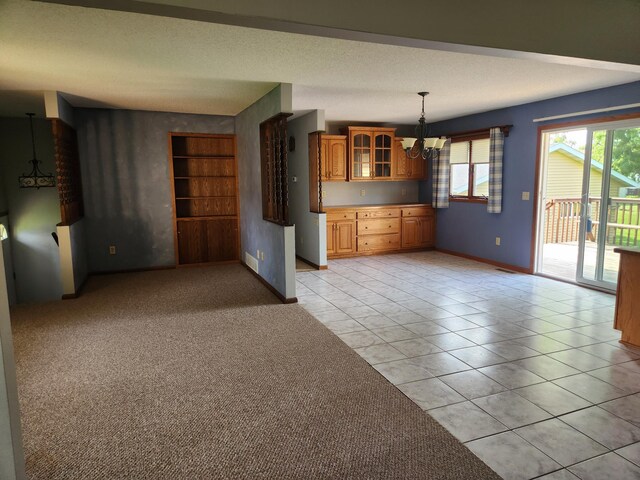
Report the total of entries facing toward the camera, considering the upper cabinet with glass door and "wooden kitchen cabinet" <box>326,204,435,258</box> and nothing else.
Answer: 2

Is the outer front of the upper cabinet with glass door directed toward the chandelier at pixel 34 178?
no

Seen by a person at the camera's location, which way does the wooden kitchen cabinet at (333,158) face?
facing the viewer

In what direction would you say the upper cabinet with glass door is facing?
toward the camera

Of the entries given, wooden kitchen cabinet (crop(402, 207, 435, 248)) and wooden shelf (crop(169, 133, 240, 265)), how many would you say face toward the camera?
2

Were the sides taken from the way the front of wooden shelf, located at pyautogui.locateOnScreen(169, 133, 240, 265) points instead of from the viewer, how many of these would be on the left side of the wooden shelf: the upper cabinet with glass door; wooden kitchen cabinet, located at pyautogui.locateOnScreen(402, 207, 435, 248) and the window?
3

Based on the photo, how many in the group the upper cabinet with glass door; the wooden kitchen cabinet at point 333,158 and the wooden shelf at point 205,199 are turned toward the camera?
3

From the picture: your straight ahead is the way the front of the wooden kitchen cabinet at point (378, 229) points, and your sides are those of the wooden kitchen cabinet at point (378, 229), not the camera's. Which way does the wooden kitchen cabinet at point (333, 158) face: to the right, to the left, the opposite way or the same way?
the same way

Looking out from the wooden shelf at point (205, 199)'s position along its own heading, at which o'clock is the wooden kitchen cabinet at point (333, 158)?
The wooden kitchen cabinet is roughly at 9 o'clock from the wooden shelf.

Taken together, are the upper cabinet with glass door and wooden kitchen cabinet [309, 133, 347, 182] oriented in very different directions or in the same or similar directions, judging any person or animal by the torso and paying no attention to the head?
same or similar directions

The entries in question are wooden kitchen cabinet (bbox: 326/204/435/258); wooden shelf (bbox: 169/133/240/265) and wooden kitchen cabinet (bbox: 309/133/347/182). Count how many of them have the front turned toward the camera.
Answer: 3

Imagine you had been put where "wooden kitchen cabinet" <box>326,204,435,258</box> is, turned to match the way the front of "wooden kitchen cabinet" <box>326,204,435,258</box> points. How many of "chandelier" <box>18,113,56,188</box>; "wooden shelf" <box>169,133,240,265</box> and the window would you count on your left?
1

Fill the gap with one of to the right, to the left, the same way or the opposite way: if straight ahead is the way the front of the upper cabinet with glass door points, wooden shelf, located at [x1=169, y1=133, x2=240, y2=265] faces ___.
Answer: the same way

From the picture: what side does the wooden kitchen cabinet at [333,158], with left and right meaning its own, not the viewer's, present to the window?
left

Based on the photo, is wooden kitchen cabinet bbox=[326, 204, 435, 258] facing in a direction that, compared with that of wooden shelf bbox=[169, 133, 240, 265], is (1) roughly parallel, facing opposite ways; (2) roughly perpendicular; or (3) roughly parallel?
roughly parallel
